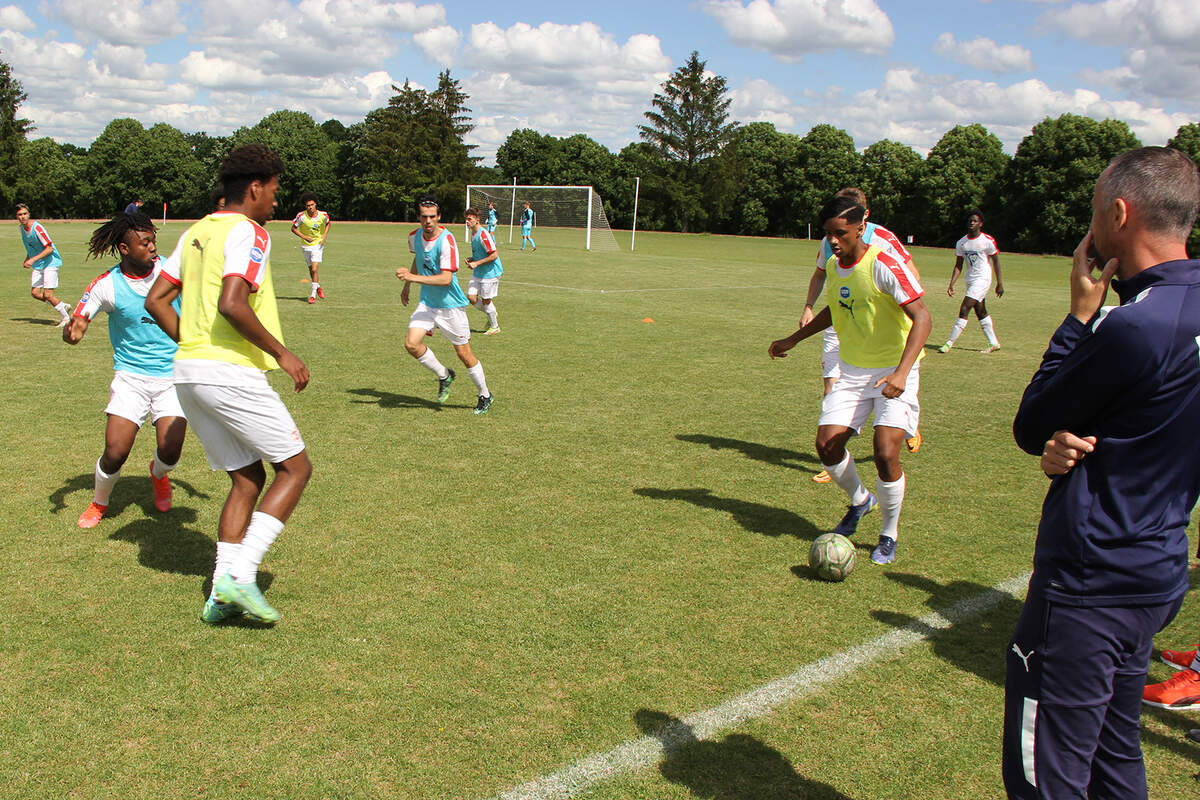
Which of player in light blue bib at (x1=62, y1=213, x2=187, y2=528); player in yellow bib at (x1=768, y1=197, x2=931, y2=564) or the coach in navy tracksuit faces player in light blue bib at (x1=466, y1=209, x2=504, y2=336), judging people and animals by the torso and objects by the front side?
the coach in navy tracksuit

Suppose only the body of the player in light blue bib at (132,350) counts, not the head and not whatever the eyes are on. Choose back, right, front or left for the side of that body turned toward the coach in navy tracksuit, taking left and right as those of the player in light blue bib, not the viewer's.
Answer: front

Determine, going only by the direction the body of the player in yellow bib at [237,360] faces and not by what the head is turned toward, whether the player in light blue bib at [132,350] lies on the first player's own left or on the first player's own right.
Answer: on the first player's own left

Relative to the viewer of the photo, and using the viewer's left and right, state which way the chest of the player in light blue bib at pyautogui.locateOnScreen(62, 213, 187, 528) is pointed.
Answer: facing the viewer and to the right of the viewer

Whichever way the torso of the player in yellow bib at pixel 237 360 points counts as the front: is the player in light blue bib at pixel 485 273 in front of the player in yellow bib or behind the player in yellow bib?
in front

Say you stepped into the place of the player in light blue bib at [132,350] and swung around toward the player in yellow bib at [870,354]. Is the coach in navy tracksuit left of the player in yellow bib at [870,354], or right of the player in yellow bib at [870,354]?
right

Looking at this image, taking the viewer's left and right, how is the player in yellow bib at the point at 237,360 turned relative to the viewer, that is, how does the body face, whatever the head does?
facing away from the viewer and to the right of the viewer

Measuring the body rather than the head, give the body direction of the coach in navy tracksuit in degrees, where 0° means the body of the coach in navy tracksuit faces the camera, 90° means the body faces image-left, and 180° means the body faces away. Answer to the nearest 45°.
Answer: approximately 135°

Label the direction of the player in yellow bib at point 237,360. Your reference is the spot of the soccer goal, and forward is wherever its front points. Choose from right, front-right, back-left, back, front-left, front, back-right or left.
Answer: front-left

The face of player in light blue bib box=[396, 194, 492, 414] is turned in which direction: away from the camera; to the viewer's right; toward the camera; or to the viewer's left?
toward the camera

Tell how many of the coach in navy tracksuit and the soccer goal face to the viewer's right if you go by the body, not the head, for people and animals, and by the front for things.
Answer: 0

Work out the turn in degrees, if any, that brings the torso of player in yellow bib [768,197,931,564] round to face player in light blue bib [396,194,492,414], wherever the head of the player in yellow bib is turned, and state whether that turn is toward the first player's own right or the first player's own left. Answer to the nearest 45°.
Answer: approximately 90° to the first player's own right

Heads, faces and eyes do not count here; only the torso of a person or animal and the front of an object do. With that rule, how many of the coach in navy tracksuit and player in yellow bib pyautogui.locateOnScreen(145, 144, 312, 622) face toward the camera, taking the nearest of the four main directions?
0

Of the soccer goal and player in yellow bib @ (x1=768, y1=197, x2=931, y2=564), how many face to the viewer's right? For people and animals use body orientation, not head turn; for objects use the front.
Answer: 0

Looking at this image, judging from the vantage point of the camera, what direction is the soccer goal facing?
facing the viewer and to the left of the viewer

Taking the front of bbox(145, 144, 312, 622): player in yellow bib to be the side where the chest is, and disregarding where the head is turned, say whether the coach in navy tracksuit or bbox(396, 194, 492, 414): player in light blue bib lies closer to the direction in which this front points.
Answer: the player in light blue bib
